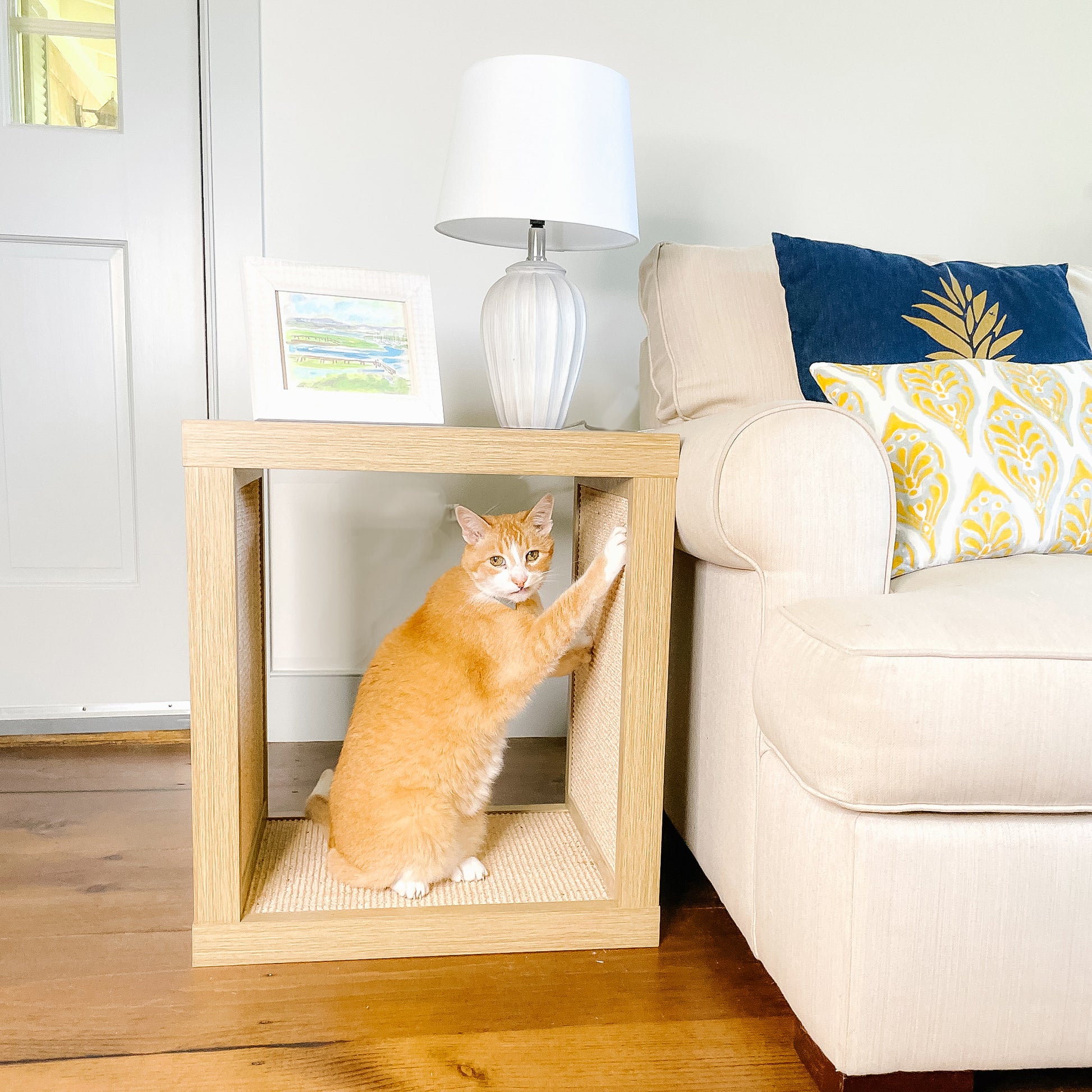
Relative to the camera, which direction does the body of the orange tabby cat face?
to the viewer's right

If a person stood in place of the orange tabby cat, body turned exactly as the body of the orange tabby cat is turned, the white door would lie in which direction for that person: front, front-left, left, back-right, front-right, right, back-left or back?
back-left
